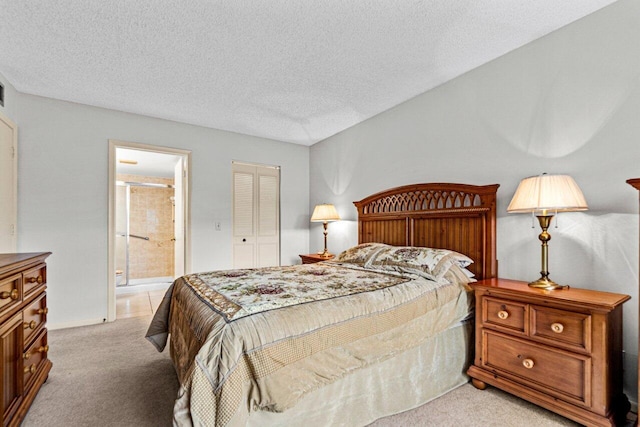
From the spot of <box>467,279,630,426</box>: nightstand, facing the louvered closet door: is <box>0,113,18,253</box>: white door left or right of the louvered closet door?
left

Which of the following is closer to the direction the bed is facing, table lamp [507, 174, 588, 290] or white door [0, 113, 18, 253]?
the white door

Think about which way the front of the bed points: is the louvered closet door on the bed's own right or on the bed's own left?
on the bed's own right

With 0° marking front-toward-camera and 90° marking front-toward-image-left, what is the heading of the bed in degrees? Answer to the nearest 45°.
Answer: approximately 45°

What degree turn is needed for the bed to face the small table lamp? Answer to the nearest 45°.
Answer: approximately 135° to its right

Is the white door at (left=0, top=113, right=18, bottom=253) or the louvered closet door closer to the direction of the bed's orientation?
the white door

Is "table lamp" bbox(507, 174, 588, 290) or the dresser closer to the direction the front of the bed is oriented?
the dresser

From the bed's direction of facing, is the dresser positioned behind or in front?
in front

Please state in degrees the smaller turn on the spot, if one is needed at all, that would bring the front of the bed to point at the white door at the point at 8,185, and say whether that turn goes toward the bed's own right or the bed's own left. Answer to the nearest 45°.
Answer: approximately 45° to the bed's own right
